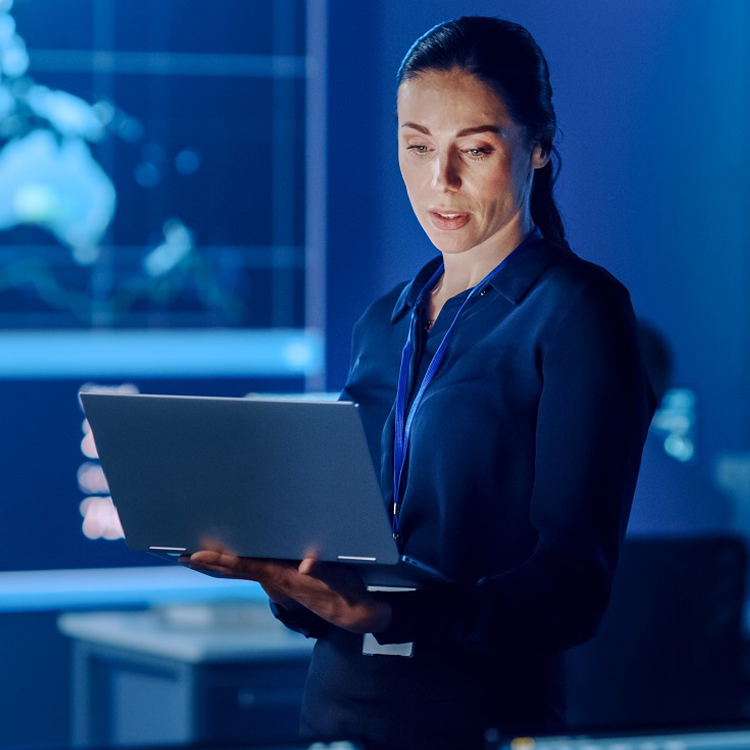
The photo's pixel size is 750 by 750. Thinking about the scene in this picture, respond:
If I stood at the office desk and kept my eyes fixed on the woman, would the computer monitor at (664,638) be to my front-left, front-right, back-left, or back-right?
front-left

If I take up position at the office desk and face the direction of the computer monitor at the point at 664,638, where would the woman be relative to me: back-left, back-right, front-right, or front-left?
front-right

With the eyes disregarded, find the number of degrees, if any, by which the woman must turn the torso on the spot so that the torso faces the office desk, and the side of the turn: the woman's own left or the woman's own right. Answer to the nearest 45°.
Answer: approximately 135° to the woman's own right

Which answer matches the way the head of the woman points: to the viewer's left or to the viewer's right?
to the viewer's left

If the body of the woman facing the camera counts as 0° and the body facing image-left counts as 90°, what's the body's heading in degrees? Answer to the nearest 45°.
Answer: approximately 45°
